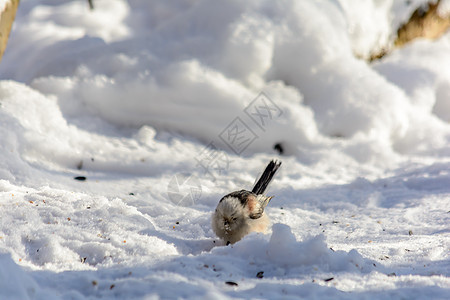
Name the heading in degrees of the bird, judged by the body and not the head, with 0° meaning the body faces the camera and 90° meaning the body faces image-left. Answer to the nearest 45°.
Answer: approximately 45°

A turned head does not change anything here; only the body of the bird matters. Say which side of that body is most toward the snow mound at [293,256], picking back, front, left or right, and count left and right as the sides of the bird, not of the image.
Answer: left
